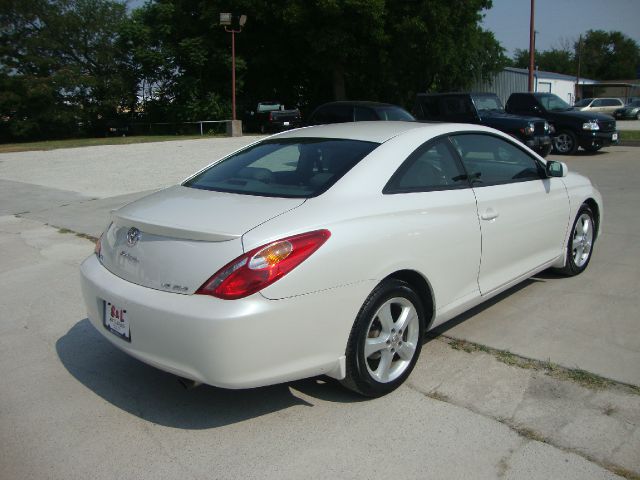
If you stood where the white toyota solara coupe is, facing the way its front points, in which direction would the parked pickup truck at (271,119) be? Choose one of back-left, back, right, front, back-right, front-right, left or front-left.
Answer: front-left

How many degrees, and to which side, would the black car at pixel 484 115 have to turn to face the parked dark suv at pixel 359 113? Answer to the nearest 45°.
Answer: approximately 135° to its right

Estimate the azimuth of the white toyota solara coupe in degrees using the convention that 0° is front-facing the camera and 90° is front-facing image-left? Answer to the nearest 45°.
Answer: approximately 225°

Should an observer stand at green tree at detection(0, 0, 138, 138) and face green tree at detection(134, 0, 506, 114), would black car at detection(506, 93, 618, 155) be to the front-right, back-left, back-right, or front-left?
front-right

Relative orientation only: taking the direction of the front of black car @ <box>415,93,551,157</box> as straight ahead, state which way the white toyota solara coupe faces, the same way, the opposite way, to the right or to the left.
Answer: to the left

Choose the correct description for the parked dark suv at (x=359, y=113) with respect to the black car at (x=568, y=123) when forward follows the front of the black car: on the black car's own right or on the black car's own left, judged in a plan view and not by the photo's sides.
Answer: on the black car's own right

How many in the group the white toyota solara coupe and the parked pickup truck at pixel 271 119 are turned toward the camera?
0

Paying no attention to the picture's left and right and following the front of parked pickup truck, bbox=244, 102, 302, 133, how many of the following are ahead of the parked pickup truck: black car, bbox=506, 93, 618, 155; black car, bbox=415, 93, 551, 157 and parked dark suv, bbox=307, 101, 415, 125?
0

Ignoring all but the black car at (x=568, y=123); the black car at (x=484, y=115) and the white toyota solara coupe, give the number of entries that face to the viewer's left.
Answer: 0

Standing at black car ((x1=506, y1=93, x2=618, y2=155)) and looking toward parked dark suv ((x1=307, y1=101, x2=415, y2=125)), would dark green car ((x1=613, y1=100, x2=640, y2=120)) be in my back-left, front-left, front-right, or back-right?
back-right

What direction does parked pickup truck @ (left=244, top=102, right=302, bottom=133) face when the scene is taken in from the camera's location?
facing away from the viewer and to the left of the viewer

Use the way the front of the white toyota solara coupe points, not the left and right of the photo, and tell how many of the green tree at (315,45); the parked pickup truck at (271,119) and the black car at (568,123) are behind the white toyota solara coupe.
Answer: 0

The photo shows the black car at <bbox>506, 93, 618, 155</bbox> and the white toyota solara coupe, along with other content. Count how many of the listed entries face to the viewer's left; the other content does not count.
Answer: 0

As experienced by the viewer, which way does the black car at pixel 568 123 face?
facing the viewer and to the right of the viewer

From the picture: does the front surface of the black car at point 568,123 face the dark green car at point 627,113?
no

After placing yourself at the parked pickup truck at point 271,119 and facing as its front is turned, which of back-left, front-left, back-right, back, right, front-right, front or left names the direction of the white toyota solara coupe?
back-left
